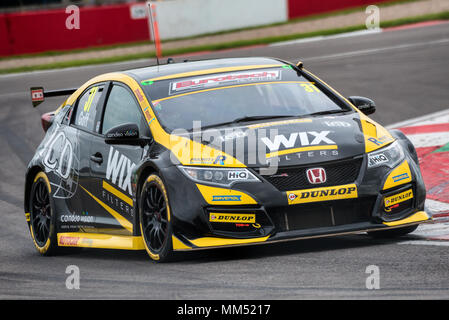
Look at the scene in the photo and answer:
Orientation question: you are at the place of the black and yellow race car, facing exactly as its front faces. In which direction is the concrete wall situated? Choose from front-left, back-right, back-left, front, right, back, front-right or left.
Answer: back-left

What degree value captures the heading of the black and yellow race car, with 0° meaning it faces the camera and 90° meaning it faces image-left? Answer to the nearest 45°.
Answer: approximately 315°
